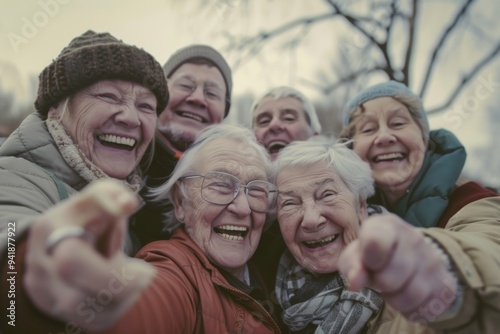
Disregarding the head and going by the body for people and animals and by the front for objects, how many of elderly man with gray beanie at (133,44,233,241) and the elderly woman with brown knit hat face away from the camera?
0

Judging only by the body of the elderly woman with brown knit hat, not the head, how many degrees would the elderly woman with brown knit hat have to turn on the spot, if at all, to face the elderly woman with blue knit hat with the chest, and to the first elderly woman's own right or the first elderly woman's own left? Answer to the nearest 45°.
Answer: approximately 45° to the first elderly woman's own left

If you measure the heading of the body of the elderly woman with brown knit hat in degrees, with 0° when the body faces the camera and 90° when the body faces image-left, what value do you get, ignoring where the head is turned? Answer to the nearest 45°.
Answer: approximately 315°

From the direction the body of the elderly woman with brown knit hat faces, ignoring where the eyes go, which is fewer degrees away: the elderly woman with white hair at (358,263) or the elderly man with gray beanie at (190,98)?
the elderly woman with white hair

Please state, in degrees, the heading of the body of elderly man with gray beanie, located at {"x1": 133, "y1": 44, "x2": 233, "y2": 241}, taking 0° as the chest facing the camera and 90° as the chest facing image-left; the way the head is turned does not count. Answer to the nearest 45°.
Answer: approximately 0°

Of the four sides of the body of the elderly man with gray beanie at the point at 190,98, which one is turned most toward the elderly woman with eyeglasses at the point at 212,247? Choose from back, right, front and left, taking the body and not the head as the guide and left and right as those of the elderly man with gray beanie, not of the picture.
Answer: front

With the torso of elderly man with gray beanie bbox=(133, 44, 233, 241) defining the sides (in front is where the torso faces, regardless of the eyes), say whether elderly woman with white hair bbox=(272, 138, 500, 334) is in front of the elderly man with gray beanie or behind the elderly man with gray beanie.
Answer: in front

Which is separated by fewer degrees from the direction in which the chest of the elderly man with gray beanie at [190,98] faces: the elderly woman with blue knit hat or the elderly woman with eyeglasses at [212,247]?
the elderly woman with eyeglasses
